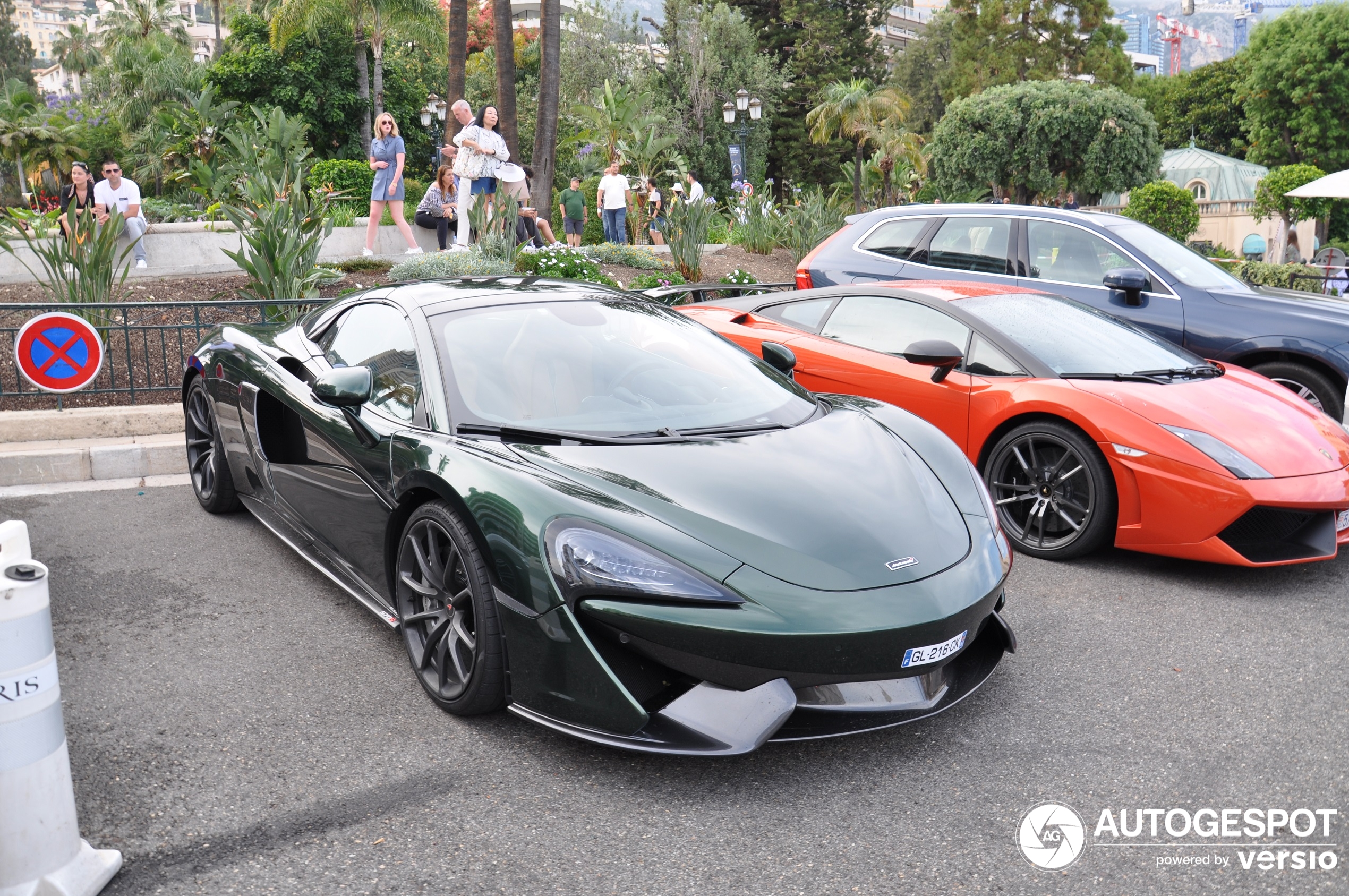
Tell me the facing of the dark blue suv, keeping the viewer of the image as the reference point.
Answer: facing to the right of the viewer

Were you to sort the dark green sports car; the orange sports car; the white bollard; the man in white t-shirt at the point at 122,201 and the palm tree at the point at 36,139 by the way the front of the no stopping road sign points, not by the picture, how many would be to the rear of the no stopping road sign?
2

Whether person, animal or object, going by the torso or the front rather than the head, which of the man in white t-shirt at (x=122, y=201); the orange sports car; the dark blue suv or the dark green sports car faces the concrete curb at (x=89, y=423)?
the man in white t-shirt

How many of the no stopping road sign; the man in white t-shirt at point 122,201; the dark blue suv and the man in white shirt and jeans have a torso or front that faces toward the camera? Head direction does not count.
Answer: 3

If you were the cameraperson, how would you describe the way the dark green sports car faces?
facing the viewer and to the right of the viewer

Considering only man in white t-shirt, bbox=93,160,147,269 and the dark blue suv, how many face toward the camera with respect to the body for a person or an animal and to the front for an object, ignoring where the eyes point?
1

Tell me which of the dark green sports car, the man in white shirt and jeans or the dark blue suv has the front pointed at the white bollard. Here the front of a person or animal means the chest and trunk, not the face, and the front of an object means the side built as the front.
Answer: the man in white shirt and jeans

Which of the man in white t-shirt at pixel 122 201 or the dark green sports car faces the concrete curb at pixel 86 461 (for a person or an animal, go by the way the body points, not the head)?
the man in white t-shirt

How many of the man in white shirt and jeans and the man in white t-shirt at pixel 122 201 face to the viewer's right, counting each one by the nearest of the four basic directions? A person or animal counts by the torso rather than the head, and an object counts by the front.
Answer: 0

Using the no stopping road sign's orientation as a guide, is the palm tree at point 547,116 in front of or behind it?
behind

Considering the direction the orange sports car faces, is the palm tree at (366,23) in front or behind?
behind

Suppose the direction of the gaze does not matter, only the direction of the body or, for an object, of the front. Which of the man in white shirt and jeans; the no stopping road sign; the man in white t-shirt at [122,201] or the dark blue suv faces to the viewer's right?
the dark blue suv
